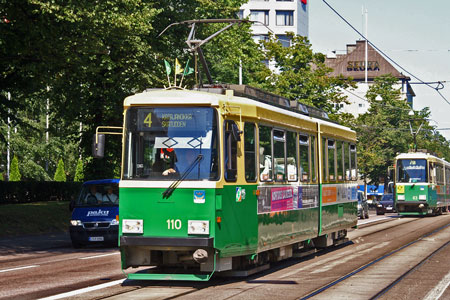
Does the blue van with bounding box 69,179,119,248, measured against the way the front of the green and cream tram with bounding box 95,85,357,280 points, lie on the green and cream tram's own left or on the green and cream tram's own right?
on the green and cream tram's own right

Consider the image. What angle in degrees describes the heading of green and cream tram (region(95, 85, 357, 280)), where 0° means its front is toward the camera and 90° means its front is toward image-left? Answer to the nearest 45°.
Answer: approximately 45°

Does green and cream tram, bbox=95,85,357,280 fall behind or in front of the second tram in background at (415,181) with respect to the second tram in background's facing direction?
in front

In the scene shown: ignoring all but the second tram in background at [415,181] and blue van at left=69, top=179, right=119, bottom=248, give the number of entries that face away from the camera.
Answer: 0

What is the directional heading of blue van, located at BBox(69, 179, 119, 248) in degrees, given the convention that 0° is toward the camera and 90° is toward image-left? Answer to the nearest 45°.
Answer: approximately 0°

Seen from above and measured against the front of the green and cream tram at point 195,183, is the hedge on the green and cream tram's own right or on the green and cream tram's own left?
on the green and cream tram's own right

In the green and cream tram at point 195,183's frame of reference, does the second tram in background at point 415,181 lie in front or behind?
behind
